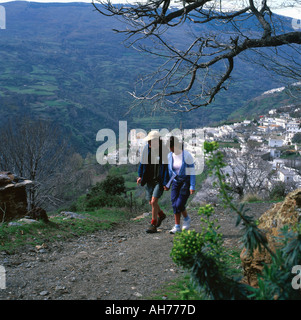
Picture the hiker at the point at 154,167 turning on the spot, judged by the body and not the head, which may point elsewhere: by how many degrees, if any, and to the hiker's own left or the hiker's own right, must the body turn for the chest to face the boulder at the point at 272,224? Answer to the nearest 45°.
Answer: approximately 45° to the hiker's own left

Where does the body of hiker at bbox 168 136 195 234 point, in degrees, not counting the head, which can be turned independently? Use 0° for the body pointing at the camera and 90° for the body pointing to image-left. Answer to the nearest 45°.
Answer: approximately 45°

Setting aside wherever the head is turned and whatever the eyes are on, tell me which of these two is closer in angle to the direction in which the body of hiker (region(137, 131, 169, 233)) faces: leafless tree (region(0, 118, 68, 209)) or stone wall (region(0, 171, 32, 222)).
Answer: the stone wall

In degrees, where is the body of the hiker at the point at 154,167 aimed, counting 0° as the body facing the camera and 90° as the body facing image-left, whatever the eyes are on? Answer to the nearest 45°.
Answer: approximately 45°

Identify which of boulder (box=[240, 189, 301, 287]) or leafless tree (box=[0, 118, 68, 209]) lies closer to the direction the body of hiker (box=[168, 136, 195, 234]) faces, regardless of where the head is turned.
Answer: the boulder

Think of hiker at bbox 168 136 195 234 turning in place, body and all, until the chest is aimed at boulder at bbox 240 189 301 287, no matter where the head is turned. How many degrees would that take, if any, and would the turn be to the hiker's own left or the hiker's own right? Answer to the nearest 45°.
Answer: approximately 45° to the hiker's own left
